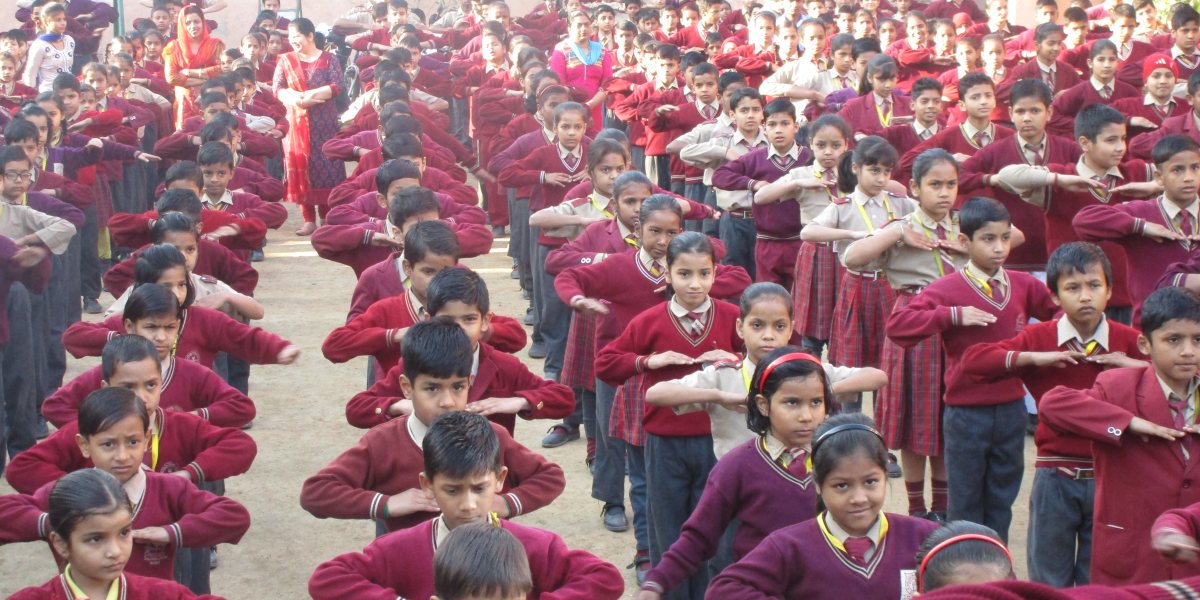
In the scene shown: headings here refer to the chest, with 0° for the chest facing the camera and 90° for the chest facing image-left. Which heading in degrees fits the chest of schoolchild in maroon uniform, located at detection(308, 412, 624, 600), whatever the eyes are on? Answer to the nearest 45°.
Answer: approximately 0°

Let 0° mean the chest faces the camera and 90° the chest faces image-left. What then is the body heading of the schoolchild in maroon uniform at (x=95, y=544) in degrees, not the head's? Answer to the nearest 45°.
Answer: approximately 315°

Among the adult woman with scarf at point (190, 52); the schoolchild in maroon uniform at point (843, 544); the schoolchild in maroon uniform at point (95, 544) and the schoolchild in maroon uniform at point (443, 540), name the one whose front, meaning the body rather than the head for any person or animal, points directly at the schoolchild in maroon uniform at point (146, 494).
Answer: the adult woman with scarf

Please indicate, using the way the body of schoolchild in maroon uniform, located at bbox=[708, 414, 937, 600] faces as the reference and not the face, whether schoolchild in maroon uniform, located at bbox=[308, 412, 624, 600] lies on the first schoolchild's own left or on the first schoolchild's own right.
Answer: on the first schoolchild's own right

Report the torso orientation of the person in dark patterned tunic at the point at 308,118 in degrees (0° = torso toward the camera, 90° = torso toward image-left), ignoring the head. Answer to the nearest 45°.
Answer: approximately 0°

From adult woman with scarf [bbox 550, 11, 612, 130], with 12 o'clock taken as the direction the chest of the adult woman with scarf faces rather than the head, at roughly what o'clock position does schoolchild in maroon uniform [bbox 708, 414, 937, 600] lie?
The schoolchild in maroon uniform is roughly at 12 o'clock from the adult woman with scarf.

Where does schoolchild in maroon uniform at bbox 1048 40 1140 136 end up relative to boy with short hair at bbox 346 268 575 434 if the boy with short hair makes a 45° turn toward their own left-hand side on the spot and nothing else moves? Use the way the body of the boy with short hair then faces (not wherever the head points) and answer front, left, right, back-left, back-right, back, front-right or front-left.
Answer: left

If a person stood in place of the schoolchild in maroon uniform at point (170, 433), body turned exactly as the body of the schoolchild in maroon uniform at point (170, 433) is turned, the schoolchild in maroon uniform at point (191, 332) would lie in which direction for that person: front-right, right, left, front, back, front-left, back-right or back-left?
back

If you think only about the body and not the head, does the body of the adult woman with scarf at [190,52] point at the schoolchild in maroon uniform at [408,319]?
yes
